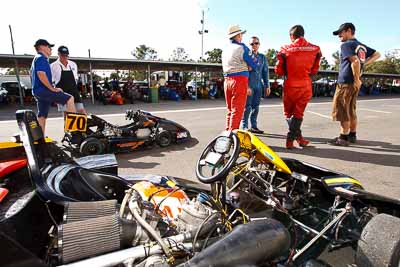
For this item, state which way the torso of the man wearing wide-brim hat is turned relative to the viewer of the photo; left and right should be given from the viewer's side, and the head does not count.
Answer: facing away from the viewer and to the right of the viewer

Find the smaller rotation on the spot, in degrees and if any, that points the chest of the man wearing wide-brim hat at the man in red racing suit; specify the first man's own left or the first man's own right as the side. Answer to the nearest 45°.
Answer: approximately 45° to the first man's own right

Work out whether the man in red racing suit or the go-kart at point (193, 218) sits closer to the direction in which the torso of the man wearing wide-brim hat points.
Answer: the man in red racing suit

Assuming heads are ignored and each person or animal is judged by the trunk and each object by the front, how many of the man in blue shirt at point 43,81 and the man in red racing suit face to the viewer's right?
1

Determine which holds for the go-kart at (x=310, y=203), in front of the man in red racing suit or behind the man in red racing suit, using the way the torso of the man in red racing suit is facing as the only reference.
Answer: behind

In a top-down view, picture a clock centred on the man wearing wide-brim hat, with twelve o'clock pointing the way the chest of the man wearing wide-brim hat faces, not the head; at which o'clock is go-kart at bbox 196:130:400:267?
The go-kart is roughly at 4 o'clock from the man wearing wide-brim hat.

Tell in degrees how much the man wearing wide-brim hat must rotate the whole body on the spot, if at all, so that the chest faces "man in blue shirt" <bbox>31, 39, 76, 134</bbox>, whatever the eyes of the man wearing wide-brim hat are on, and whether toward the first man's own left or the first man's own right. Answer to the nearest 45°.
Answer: approximately 135° to the first man's own left

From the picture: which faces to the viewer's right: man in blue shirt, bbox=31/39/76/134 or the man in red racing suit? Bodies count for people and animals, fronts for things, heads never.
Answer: the man in blue shirt

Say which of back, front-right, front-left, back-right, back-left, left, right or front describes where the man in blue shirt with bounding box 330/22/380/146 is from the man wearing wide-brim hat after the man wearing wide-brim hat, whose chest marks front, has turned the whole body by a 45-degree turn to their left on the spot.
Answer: right

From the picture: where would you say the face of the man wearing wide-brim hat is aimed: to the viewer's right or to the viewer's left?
to the viewer's right

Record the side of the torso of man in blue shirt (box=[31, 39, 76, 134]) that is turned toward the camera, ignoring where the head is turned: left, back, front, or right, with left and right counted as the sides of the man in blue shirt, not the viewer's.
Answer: right

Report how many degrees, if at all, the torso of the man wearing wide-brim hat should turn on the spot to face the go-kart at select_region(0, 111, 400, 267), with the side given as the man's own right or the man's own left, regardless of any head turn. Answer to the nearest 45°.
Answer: approximately 135° to the man's own right

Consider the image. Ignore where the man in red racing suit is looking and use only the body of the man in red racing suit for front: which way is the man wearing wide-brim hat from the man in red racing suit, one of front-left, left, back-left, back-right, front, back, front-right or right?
left

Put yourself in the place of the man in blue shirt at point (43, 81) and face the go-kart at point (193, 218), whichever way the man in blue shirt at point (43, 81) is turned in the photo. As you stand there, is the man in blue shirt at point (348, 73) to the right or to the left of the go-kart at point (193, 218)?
left

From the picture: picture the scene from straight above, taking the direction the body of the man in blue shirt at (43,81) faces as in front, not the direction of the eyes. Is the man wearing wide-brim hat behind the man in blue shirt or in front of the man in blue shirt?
in front

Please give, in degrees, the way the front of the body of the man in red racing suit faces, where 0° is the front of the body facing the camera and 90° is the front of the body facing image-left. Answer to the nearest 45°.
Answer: approximately 180°
